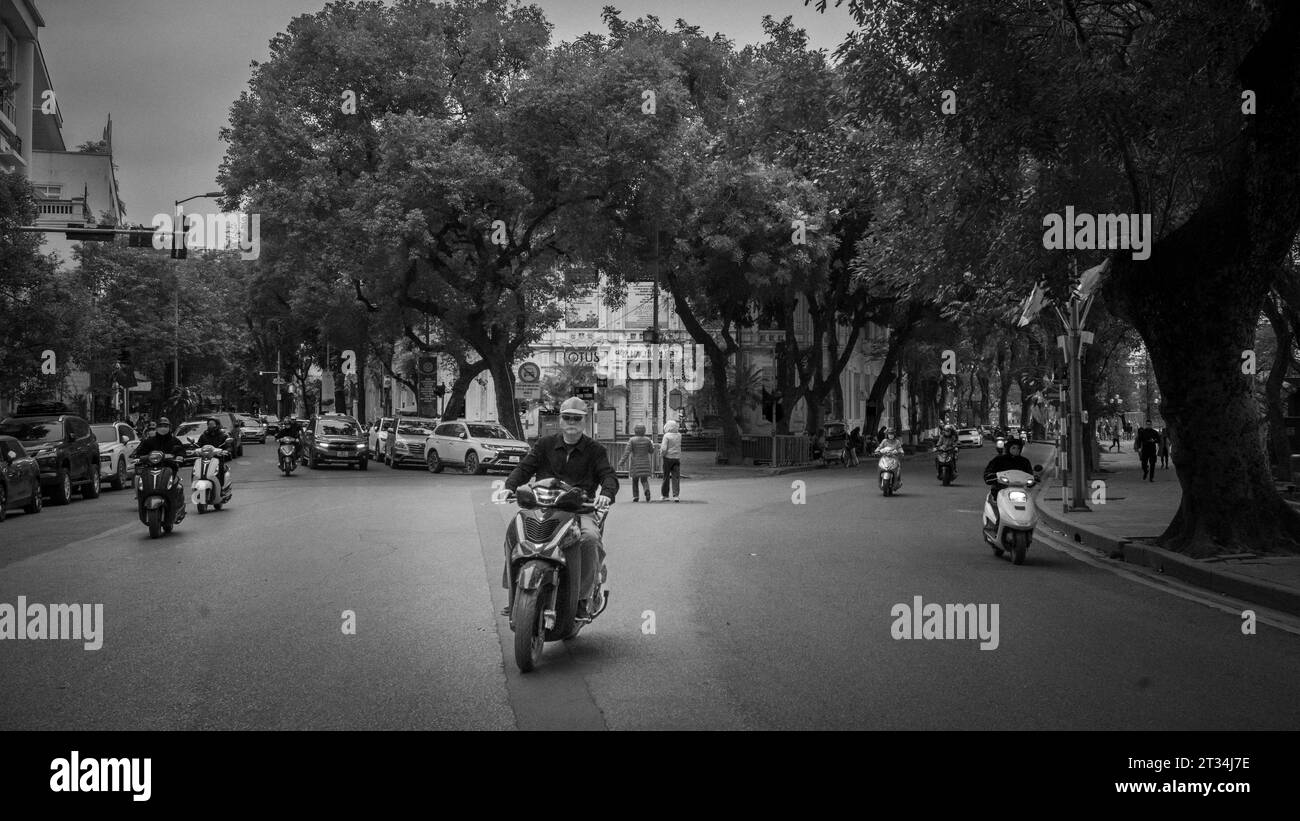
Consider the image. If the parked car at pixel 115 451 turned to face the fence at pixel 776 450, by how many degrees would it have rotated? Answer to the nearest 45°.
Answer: approximately 135° to its left

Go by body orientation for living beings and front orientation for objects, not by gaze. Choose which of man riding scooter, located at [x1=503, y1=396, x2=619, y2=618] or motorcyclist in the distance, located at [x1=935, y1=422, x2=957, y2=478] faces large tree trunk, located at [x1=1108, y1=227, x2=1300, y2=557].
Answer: the motorcyclist in the distance

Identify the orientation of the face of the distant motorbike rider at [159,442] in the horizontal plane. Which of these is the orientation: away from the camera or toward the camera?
toward the camera

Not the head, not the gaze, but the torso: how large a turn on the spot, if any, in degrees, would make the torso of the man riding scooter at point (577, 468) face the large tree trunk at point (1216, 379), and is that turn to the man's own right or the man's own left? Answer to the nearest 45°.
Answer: approximately 135° to the man's own left

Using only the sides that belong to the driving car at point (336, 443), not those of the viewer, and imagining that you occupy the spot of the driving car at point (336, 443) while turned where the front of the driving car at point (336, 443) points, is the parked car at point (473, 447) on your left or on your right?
on your left

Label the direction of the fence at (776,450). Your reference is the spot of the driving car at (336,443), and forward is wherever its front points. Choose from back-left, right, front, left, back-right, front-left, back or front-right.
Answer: left

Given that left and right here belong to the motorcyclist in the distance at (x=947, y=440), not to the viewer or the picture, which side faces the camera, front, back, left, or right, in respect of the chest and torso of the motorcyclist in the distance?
front

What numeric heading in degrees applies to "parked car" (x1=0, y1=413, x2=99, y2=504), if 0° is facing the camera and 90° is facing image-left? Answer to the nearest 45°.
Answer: approximately 45°

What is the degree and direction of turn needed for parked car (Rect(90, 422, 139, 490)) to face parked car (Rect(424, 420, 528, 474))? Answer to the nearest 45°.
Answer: approximately 135° to its left

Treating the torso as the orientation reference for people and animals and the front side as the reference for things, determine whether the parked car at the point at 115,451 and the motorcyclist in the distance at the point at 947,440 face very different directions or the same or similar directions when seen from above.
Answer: same or similar directions

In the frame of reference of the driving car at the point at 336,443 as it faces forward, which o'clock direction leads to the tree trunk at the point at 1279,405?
The tree trunk is roughly at 10 o'clock from the driving car.

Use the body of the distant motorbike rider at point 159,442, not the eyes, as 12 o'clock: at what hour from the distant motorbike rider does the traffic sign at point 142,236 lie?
The traffic sign is roughly at 6 o'clock from the distant motorbike rider.

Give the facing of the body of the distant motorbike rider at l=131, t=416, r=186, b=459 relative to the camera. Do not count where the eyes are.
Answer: toward the camera

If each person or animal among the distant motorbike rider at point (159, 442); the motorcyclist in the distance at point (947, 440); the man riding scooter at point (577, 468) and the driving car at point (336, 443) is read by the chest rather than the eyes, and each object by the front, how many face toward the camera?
4
